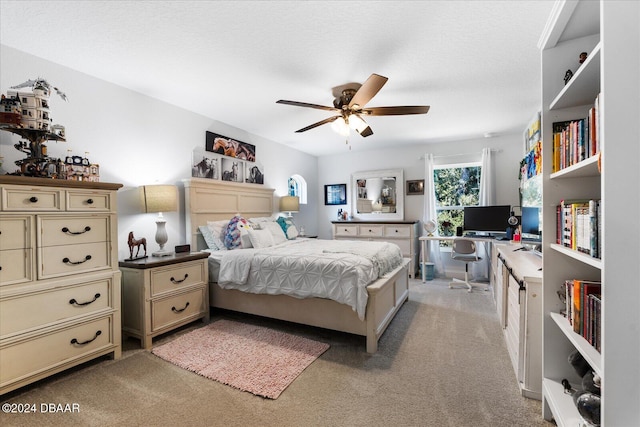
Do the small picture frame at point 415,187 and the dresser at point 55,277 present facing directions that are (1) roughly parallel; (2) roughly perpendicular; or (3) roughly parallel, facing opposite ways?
roughly perpendicular

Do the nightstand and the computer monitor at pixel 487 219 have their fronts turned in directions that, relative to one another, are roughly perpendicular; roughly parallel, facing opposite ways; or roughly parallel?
roughly perpendicular

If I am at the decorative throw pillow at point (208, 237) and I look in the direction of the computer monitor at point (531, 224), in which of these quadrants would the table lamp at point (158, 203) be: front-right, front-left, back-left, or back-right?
back-right
